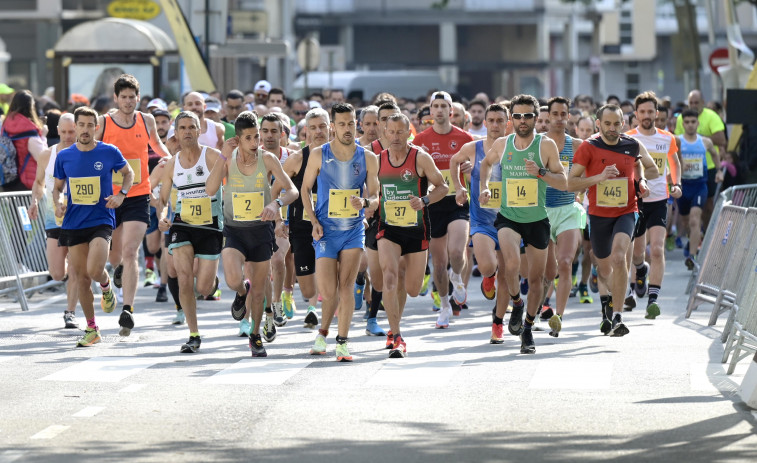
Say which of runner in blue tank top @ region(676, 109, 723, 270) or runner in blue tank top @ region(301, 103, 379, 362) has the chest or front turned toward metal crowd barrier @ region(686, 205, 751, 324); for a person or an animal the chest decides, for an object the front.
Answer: runner in blue tank top @ region(676, 109, 723, 270)

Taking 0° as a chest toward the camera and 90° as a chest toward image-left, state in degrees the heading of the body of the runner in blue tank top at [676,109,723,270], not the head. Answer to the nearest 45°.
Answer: approximately 0°

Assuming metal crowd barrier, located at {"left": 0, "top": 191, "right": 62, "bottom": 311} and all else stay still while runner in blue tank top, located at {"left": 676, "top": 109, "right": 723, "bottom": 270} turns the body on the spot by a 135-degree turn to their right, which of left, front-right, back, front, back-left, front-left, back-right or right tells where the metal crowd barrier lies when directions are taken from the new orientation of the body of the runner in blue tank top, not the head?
left

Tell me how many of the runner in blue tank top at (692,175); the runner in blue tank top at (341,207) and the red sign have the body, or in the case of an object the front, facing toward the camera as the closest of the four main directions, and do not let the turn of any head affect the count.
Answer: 3

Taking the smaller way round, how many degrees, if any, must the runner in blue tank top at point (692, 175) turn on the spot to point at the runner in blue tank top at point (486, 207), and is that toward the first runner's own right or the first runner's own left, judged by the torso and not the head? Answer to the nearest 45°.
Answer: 0° — they already face them

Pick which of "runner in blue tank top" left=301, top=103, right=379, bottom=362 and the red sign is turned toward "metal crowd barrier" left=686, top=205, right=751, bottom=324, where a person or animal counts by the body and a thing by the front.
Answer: the red sign

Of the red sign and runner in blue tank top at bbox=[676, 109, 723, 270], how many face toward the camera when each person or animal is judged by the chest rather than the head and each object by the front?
2

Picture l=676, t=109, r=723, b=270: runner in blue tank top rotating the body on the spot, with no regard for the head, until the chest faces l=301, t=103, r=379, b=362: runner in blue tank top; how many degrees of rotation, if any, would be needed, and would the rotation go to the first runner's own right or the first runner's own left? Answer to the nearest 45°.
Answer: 0° — they already face them

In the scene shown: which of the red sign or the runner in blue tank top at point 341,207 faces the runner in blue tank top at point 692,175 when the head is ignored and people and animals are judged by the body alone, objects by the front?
the red sign

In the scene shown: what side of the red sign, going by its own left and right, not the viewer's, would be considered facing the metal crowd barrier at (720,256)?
front

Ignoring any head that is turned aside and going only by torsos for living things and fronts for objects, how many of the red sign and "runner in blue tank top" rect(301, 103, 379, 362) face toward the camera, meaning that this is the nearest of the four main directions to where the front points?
2
